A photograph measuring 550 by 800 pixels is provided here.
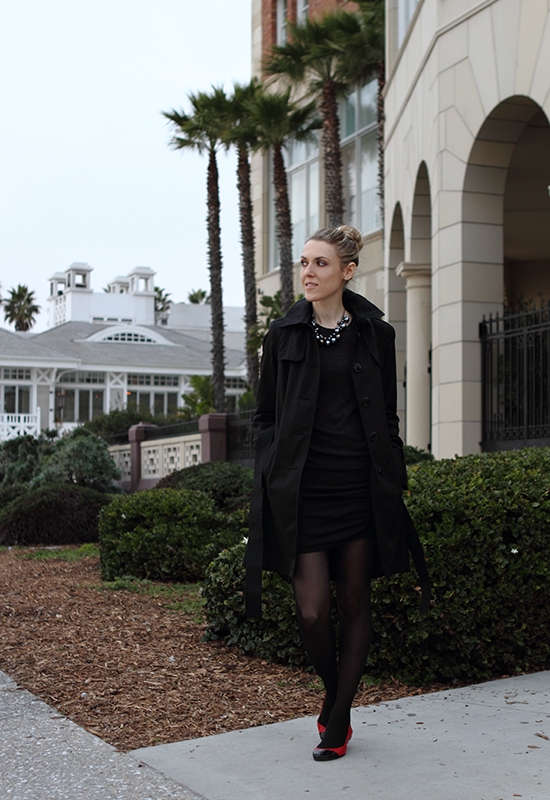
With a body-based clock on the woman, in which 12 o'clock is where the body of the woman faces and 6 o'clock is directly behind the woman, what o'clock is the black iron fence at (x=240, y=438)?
The black iron fence is roughly at 6 o'clock from the woman.

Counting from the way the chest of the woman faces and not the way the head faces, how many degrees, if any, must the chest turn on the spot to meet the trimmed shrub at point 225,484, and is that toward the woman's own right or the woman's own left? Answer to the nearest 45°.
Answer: approximately 180°

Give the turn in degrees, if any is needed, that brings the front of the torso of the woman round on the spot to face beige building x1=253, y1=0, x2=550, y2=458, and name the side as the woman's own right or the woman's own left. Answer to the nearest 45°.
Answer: approximately 180°

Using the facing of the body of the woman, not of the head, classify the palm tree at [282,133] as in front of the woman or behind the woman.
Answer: behind

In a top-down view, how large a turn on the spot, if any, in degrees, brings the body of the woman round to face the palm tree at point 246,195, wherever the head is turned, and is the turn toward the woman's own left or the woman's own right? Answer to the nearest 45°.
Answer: approximately 180°

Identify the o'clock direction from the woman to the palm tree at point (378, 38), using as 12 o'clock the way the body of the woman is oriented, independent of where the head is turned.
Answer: The palm tree is roughly at 6 o'clock from the woman.

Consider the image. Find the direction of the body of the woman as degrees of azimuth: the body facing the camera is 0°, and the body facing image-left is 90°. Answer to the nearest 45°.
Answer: approximately 0°
